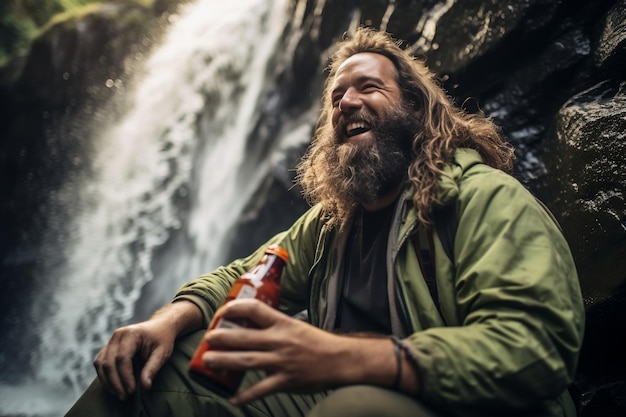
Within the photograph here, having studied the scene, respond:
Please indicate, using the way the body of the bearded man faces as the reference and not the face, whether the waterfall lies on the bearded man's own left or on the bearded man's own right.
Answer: on the bearded man's own right

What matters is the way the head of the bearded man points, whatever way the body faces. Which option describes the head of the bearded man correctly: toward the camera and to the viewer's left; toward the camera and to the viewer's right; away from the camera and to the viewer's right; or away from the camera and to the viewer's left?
toward the camera and to the viewer's left

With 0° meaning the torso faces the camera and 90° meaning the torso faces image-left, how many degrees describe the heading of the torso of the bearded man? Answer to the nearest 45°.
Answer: approximately 45°
